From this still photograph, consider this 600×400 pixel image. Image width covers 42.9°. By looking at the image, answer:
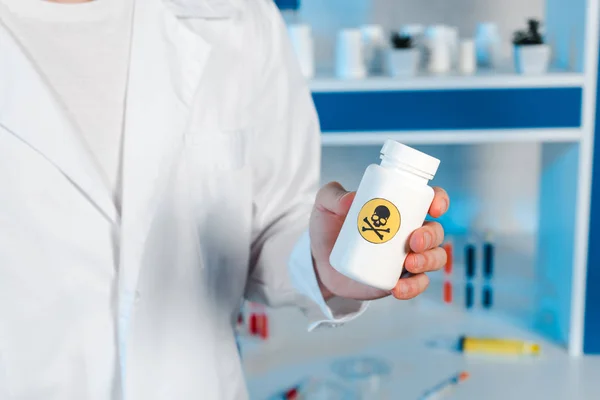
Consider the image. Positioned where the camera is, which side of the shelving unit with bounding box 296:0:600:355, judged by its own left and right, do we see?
front

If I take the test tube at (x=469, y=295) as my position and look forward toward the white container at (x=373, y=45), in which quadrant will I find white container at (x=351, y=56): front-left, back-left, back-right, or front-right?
front-left

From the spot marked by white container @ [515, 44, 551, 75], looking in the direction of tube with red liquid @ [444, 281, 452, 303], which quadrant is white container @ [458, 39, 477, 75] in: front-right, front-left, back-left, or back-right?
front-right
